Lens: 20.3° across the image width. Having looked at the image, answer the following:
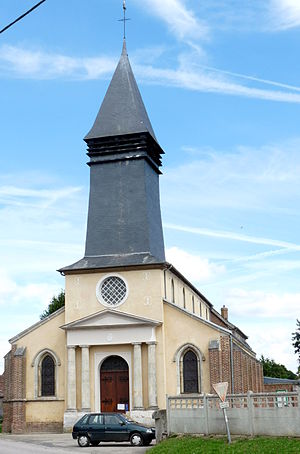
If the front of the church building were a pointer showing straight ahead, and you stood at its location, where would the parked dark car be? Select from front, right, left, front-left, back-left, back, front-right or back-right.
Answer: front

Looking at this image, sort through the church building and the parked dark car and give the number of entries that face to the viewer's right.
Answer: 1

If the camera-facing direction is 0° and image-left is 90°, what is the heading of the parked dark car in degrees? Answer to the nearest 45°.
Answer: approximately 270°

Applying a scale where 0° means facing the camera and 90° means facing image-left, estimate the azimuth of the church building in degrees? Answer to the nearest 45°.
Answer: approximately 0°

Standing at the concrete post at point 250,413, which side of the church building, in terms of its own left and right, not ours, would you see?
front

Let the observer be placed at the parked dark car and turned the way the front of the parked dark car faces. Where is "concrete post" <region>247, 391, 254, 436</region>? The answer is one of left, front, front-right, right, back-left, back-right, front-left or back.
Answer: front-right

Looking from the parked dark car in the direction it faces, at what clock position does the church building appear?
The church building is roughly at 9 o'clock from the parked dark car.

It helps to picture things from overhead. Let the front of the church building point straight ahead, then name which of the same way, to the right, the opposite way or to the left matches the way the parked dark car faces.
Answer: to the left

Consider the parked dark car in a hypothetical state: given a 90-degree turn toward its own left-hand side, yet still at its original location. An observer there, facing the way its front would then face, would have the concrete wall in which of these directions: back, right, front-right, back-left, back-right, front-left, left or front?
back-right
